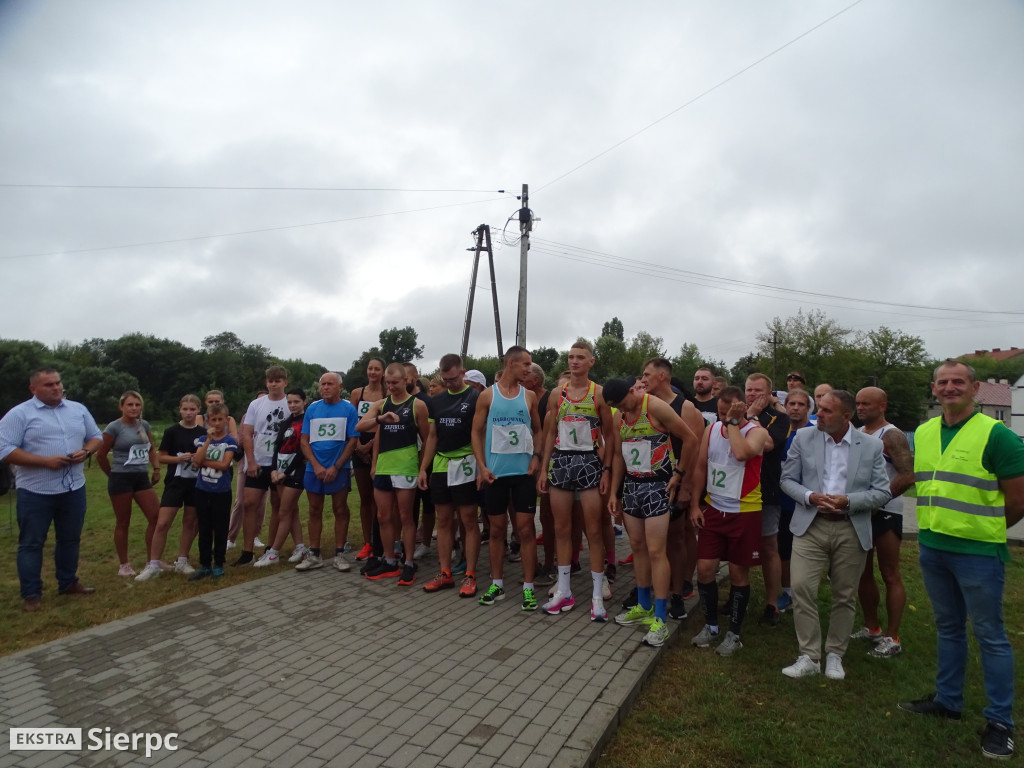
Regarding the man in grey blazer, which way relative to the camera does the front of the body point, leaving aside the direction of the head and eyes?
toward the camera

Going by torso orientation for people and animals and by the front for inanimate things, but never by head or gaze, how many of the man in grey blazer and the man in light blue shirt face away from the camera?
0

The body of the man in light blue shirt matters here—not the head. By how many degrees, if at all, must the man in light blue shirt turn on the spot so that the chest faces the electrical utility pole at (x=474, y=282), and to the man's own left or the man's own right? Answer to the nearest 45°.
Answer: approximately 90° to the man's own left

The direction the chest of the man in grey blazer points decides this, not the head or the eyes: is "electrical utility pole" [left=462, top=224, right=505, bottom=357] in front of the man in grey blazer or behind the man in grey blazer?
behind

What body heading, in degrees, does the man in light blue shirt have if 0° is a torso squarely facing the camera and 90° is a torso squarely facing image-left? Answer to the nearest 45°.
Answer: approximately 315°

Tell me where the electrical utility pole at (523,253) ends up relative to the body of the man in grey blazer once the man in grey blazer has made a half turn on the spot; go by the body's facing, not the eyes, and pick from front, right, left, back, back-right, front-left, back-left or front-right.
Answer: front-left
